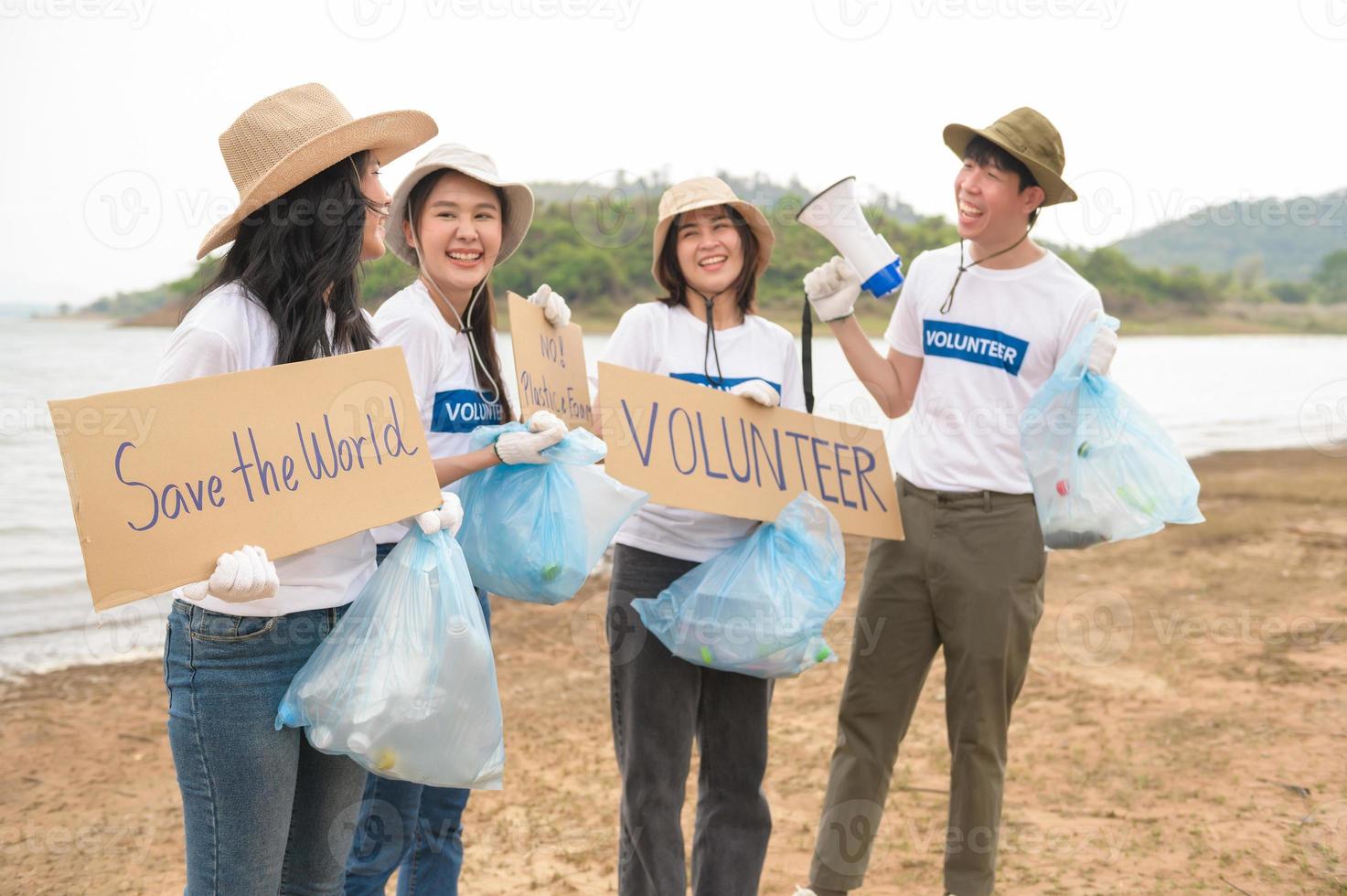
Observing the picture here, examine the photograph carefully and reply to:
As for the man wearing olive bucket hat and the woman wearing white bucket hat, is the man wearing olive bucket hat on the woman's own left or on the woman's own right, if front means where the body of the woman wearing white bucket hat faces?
on the woman's own left

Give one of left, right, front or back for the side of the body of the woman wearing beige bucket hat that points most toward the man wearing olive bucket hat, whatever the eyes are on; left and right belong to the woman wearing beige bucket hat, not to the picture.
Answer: left

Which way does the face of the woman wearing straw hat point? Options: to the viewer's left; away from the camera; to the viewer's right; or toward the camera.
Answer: to the viewer's right

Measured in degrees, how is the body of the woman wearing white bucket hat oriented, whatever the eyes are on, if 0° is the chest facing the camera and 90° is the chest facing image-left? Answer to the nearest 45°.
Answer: approximately 315°

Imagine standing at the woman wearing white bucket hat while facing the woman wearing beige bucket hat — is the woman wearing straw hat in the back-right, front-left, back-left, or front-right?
back-right
